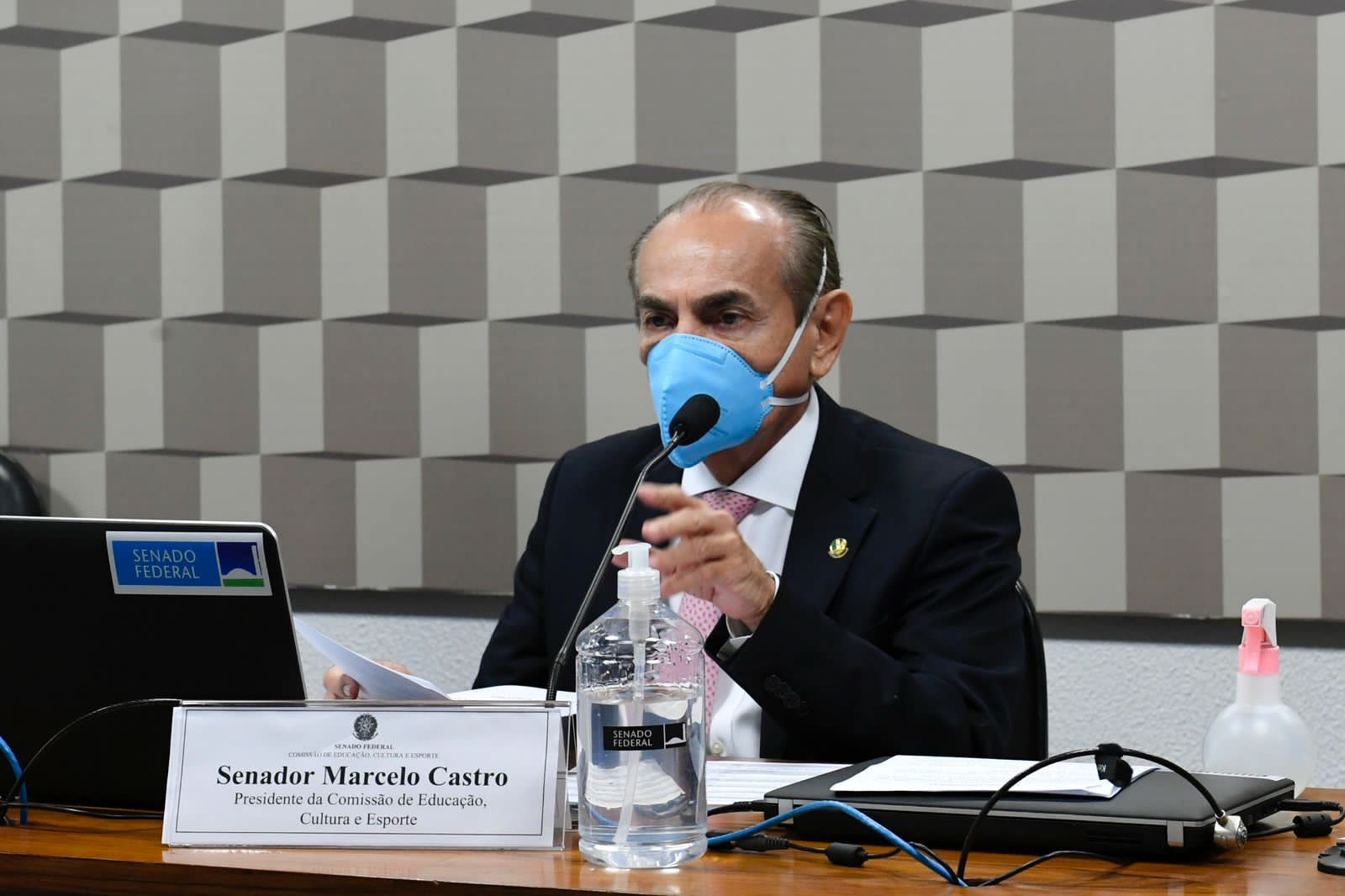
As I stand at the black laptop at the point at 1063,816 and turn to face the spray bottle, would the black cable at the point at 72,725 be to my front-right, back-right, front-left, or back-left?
back-left

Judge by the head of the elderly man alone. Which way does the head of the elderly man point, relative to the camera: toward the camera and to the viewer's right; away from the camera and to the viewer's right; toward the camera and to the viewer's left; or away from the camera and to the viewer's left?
toward the camera and to the viewer's left

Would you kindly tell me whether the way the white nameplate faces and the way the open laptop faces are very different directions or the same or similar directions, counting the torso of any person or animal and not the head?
very different directions

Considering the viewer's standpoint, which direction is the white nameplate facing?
facing the viewer

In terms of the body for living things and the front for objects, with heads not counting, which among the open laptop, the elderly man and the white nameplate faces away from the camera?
the open laptop

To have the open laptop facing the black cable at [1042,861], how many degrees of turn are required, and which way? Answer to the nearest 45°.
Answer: approximately 135° to its right

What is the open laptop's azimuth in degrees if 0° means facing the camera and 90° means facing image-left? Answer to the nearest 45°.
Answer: approximately 180°

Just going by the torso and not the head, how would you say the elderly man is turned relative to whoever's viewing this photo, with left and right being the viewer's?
facing the viewer and to the left of the viewer

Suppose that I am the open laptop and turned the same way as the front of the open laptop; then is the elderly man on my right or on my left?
on my right
